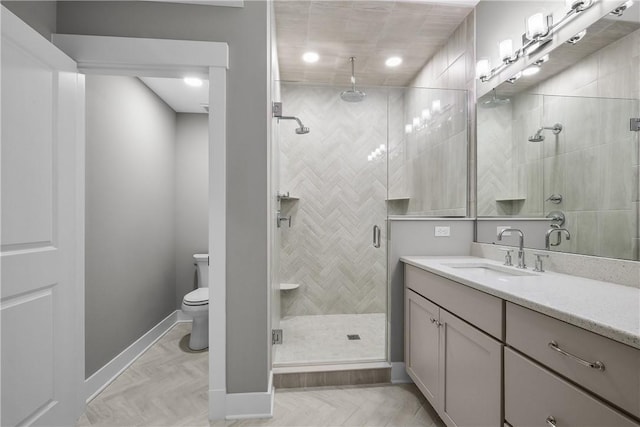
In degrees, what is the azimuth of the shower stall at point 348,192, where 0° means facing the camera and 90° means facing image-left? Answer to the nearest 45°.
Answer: approximately 0°

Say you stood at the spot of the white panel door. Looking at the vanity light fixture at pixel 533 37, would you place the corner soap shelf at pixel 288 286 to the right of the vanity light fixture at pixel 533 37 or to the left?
left

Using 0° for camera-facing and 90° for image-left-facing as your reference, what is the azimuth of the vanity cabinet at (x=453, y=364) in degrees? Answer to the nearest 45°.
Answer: approximately 45°

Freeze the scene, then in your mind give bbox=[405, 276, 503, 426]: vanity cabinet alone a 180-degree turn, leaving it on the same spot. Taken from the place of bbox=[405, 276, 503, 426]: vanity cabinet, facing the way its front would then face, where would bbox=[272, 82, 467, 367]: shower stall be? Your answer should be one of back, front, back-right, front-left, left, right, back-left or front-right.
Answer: left

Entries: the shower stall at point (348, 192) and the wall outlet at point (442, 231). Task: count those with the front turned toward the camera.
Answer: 2

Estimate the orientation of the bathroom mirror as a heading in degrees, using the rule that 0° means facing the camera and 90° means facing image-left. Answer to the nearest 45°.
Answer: approximately 45°

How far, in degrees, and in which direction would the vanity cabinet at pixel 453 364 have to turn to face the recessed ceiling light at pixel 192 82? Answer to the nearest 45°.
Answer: approximately 45° to its right

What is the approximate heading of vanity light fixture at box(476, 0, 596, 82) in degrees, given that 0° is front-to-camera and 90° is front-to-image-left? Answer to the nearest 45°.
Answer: approximately 45°

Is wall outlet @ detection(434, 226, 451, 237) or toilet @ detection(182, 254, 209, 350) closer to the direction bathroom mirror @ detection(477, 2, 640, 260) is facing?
the toilet
